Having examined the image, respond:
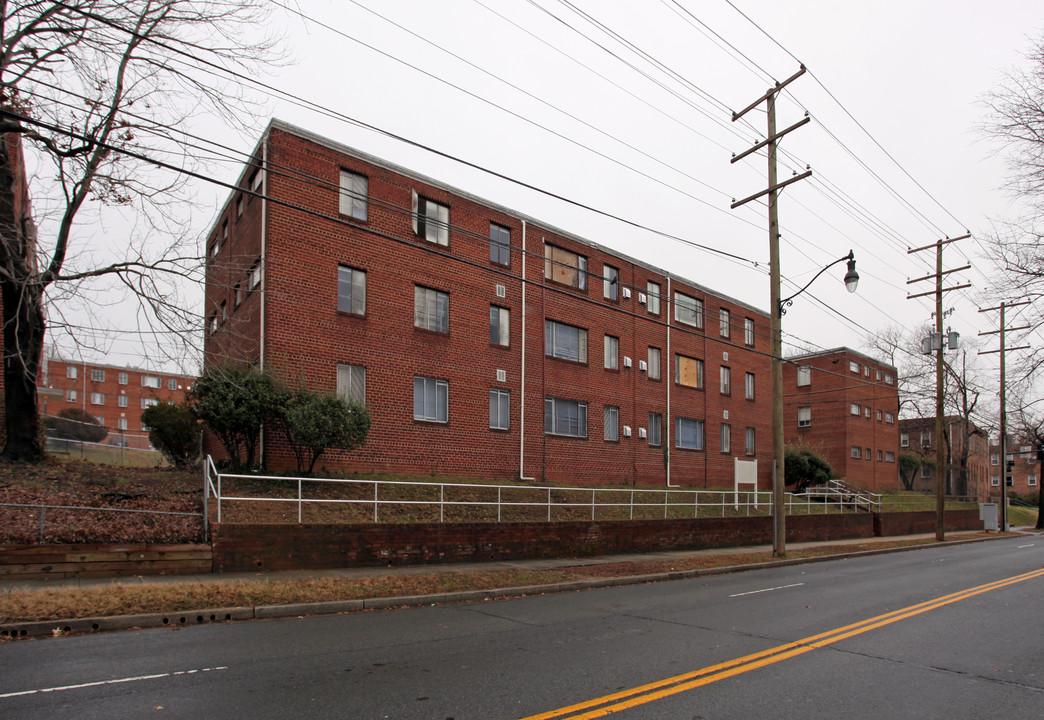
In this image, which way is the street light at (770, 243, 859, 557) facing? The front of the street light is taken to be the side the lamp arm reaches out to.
to the viewer's right

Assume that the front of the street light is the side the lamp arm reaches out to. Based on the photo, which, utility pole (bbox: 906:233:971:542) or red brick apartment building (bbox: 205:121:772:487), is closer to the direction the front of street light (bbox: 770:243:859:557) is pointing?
the utility pole

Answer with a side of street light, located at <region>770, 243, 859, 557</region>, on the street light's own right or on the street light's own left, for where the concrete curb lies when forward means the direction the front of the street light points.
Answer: on the street light's own right

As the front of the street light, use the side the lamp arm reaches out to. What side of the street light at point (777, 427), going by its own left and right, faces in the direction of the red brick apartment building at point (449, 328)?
back

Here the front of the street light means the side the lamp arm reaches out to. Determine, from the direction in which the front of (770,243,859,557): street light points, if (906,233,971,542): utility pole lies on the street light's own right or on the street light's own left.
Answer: on the street light's own left
